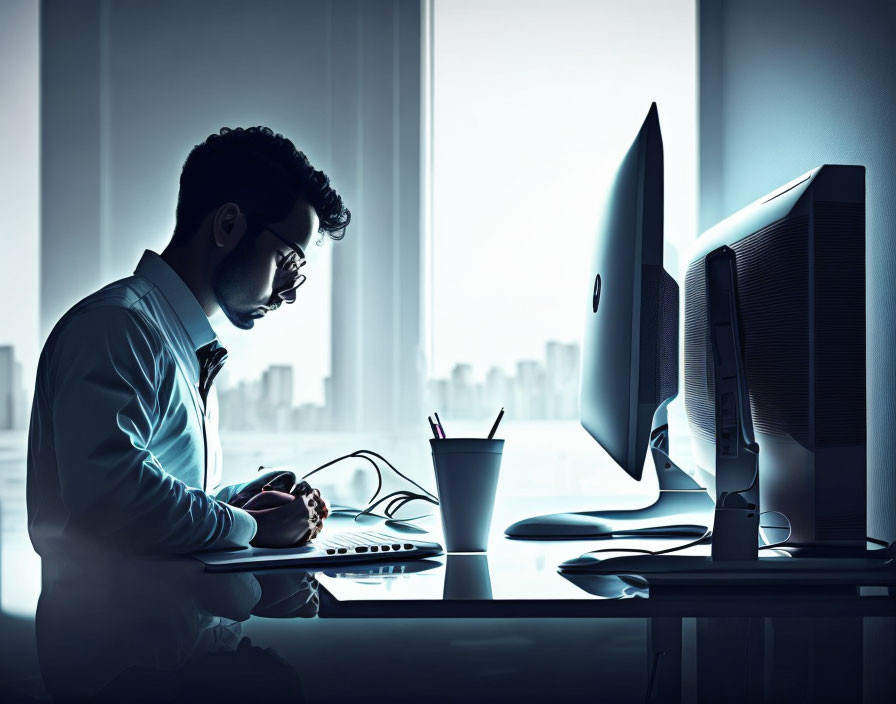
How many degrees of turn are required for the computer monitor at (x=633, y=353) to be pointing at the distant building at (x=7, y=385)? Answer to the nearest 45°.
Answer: approximately 45° to its right

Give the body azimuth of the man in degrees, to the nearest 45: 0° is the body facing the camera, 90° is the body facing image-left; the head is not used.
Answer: approximately 270°

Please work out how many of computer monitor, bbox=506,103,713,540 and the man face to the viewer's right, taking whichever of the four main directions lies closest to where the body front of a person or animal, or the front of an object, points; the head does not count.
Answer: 1

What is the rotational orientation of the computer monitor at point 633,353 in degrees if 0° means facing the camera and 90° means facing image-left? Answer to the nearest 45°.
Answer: approximately 90°

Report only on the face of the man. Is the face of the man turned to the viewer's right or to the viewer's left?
to the viewer's right
